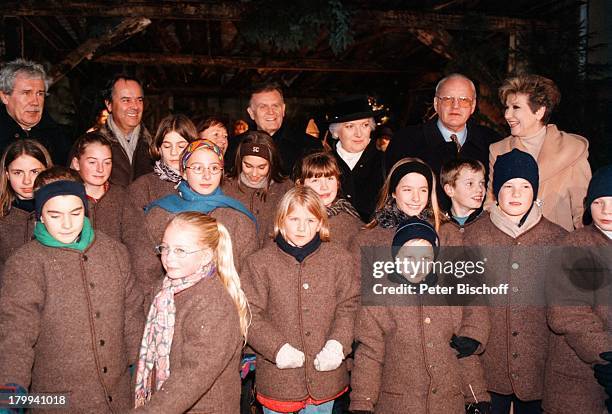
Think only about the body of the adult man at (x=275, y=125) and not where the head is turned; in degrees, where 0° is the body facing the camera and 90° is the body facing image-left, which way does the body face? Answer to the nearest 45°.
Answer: approximately 0°

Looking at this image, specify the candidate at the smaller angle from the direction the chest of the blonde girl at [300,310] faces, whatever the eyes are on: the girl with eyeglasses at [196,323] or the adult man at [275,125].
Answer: the girl with eyeglasses

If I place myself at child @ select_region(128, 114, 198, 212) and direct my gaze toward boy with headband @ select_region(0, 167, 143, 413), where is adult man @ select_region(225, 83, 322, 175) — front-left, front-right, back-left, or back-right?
back-left

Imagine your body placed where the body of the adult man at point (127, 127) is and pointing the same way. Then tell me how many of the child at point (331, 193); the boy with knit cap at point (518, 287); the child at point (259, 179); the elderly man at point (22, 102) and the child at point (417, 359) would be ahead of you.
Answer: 4

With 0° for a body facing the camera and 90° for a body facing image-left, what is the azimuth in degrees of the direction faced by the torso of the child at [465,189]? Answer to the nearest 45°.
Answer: approximately 315°

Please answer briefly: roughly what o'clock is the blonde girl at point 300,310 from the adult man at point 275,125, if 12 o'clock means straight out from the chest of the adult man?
The blonde girl is roughly at 12 o'clock from the adult man.
